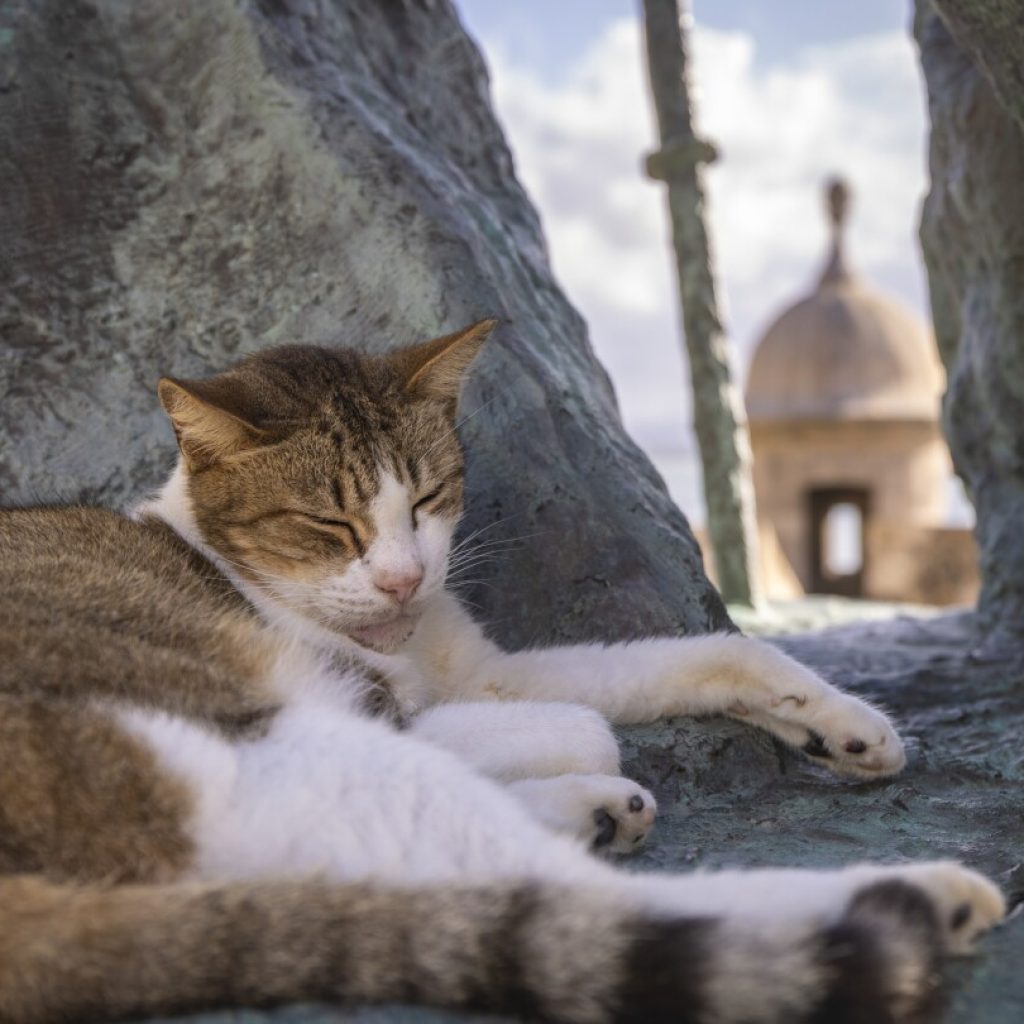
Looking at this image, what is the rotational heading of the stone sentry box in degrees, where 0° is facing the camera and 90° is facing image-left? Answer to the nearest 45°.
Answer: approximately 0°

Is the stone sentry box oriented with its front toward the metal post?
yes

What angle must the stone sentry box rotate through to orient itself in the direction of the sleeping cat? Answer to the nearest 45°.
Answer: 0° — it already faces it
